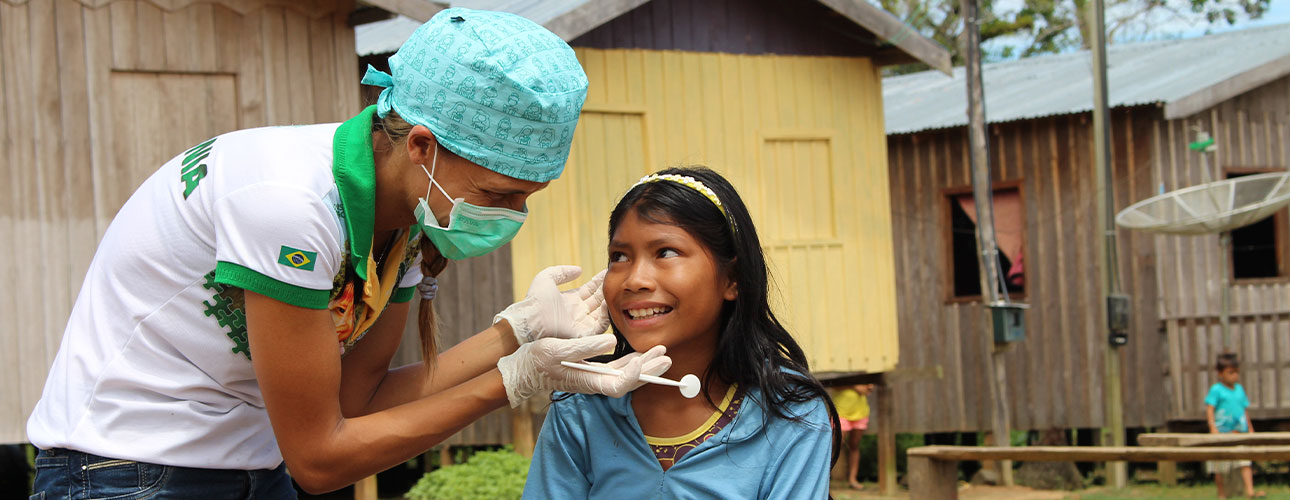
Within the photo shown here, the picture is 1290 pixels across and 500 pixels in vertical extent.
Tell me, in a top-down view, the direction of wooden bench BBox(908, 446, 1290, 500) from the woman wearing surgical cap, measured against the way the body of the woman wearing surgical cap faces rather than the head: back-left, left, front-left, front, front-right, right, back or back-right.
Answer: front-left

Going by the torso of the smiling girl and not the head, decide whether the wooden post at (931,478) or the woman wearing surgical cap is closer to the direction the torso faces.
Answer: the woman wearing surgical cap

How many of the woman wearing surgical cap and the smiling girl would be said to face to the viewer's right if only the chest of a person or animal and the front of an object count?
1

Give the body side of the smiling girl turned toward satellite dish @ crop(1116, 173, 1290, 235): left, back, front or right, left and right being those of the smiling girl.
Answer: back

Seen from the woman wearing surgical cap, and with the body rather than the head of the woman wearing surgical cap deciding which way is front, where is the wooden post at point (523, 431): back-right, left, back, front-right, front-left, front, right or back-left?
left

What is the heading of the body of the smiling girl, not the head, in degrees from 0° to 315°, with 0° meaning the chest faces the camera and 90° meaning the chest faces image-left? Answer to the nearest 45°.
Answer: approximately 45°

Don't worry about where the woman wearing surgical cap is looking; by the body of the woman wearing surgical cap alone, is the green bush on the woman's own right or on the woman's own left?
on the woman's own left

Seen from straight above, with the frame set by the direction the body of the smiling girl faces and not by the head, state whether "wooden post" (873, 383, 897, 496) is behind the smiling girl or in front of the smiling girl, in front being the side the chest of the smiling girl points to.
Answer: behind

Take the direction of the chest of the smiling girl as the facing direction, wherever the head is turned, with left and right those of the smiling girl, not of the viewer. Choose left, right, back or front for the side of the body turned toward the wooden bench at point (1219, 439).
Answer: back

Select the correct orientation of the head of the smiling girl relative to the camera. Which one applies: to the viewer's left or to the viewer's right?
to the viewer's left

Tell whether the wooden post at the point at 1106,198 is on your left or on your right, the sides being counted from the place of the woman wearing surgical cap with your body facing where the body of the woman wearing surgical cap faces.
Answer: on your left

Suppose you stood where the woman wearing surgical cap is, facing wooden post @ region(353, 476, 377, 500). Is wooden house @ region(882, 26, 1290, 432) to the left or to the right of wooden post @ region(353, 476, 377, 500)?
right

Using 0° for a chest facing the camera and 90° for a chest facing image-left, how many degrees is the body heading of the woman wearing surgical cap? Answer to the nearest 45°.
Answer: approximately 270°

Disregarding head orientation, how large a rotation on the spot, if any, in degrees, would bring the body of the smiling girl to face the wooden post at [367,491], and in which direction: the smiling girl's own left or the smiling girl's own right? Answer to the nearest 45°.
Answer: approximately 135° to the smiling girl's own right

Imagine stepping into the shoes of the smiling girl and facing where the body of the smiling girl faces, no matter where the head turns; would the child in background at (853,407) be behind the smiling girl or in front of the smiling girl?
behind
